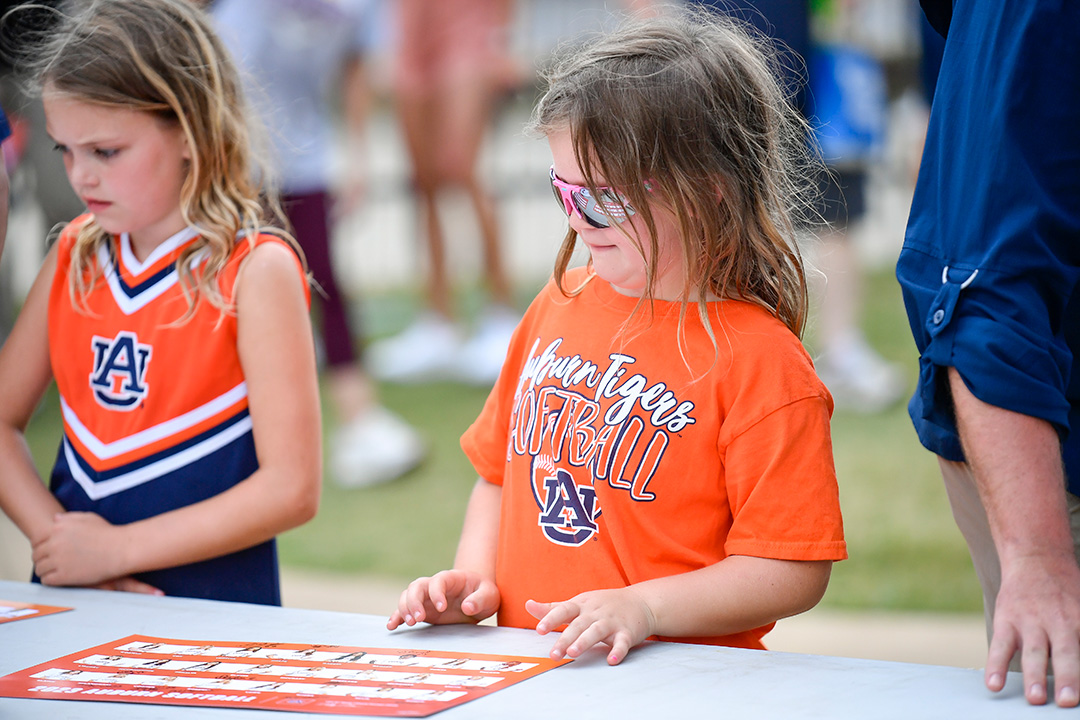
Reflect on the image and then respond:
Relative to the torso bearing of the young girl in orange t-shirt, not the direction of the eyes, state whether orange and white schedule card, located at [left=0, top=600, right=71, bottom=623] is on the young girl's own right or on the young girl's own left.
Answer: on the young girl's own right
